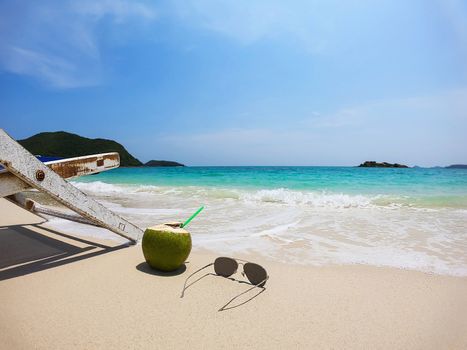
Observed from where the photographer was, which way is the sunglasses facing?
facing away from the viewer and to the right of the viewer

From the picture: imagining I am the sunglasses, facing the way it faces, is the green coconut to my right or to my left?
on my left

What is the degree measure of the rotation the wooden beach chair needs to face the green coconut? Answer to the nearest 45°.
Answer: approximately 45° to its right

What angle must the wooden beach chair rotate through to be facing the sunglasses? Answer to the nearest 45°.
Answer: approximately 45° to its right

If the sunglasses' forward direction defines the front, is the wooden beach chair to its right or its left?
on its left
